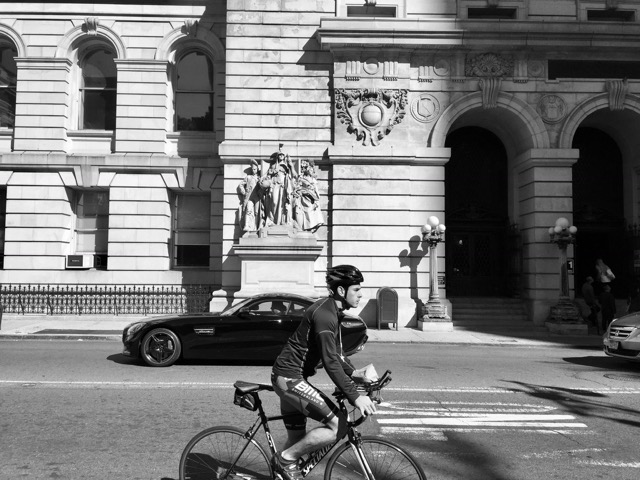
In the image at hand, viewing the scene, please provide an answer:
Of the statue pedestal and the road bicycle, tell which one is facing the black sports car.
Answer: the statue pedestal

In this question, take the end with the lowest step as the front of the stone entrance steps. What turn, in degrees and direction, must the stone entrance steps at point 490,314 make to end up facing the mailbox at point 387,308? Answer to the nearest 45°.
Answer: approximately 45° to its right

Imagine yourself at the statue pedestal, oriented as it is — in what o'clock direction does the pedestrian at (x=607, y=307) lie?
The pedestrian is roughly at 9 o'clock from the statue pedestal.

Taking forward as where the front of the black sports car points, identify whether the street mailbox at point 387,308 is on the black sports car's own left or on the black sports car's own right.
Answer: on the black sports car's own right

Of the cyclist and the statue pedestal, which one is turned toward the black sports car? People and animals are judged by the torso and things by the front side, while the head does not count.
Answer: the statue pedestal

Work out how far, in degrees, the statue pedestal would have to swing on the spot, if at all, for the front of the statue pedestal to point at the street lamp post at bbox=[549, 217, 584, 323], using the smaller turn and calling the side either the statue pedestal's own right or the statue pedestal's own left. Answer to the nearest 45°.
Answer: approximately 90° to the statue pedestal's own left

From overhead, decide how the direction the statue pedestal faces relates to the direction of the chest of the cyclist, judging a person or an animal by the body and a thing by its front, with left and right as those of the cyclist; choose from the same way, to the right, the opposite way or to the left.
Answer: to the right

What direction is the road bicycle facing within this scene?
to the viewer's right

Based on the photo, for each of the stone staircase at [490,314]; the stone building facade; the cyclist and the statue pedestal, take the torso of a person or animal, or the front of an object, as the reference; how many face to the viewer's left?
0

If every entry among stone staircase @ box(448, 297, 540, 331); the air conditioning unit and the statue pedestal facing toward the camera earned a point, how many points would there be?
3

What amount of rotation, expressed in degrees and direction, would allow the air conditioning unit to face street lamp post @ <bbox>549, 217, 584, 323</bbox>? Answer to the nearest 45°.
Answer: approximately 45° to its left

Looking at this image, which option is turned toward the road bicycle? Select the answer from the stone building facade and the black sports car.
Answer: the stone building facade

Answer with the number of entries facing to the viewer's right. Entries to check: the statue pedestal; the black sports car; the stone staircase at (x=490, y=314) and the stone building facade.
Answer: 0

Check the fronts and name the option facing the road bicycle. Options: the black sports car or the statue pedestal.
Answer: the statue pedestal

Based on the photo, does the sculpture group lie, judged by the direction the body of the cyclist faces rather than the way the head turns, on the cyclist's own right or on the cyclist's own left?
on the cyclist's own left

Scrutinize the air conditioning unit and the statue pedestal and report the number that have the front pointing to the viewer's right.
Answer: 0

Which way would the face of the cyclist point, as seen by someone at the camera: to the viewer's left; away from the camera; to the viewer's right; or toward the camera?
to the viewer's right

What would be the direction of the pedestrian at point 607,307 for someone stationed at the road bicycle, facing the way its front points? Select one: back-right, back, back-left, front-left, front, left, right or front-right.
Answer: front-left

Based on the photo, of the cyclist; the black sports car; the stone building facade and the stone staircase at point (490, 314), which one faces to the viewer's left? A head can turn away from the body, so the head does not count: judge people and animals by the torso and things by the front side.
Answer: the black sports car

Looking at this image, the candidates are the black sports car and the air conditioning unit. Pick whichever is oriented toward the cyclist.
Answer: the air conditioning unit

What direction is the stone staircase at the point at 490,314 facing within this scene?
toward the camera

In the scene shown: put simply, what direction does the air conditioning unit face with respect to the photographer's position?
facing the viewer
